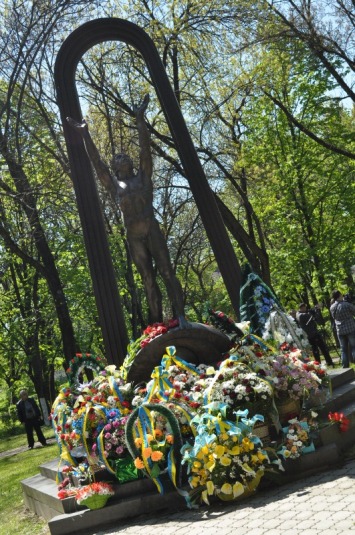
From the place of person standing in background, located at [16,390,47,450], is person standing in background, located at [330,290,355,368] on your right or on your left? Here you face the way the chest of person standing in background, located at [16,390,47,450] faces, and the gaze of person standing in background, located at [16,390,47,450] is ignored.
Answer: on your left

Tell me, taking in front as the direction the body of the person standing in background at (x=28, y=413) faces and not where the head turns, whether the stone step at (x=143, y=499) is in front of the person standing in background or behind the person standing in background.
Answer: in front

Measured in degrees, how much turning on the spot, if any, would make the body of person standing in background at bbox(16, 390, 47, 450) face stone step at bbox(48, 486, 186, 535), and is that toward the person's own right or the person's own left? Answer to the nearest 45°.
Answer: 0° — they already face it

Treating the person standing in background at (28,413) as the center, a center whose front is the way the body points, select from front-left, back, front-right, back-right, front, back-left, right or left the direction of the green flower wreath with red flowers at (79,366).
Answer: front

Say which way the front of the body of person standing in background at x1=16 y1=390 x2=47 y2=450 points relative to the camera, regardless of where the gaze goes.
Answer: toward the camera

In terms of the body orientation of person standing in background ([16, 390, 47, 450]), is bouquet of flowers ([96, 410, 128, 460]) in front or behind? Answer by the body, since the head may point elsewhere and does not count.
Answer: in front

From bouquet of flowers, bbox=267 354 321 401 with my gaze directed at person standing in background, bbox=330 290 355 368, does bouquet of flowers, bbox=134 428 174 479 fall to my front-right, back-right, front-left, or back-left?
back-left

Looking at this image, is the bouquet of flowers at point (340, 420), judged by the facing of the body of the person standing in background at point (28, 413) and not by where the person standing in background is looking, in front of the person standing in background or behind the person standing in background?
in front

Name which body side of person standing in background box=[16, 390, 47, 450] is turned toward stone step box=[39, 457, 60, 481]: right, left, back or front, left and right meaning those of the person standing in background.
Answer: front

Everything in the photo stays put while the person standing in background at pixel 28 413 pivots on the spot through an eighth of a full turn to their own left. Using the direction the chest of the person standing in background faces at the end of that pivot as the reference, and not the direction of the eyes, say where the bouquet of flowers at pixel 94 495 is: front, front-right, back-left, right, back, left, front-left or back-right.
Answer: front-right

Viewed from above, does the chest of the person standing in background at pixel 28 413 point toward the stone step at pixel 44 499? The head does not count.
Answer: yes
